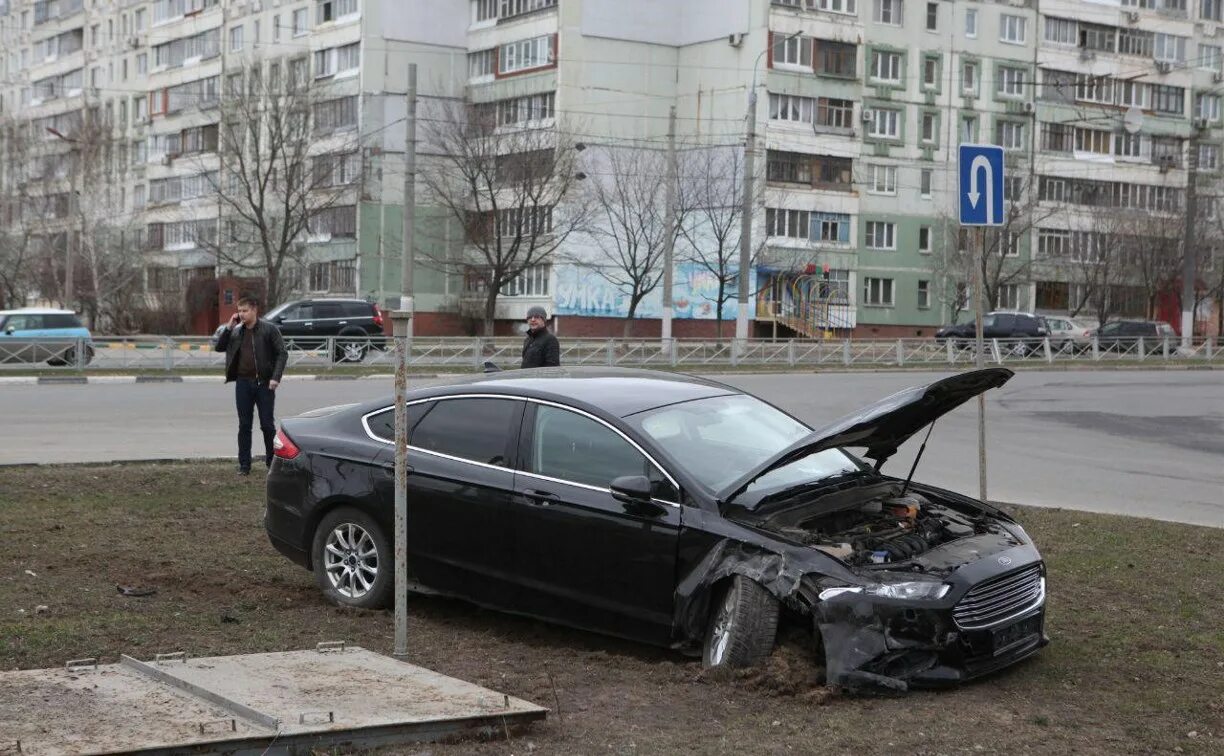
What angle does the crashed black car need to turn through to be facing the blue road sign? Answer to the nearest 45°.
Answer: approximately 90° to its left

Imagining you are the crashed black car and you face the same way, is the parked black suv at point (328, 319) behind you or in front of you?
behind

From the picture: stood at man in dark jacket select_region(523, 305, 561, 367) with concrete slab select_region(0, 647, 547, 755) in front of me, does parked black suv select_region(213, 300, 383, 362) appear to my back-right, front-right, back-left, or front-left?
back-right

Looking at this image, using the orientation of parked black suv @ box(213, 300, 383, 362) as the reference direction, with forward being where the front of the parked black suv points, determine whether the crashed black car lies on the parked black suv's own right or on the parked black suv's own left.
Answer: on the parked black suv's own left

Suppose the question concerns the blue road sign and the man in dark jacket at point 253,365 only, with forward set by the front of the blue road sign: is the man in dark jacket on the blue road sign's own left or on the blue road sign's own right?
on the blue road sign's own right

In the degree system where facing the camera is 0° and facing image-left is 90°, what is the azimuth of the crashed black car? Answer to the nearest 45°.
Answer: approximately 315°

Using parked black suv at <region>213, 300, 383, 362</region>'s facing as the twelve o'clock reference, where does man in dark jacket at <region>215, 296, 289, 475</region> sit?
The man in dark jacket is roughly at 9 o'clock from the parked black suv.

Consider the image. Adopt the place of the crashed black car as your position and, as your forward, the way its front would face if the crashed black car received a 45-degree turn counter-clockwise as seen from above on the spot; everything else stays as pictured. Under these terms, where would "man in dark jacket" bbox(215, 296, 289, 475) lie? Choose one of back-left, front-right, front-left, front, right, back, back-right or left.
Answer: back-left

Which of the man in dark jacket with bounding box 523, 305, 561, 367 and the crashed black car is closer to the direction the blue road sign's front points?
the crashed black car

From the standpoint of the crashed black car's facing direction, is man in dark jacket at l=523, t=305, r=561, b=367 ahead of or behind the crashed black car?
behind

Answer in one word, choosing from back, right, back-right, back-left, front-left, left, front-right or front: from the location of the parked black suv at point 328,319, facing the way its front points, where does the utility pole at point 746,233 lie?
back

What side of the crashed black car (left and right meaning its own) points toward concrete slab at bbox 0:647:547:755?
right

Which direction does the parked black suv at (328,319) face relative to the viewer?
to the viewer's left

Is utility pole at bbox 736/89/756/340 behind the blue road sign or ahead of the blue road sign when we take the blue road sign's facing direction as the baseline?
behind

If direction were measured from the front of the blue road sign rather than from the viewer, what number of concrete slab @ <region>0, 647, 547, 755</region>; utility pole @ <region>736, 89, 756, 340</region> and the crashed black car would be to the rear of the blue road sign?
1
